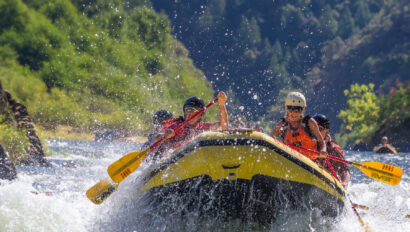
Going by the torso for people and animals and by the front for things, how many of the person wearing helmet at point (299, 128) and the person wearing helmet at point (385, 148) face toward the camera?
2

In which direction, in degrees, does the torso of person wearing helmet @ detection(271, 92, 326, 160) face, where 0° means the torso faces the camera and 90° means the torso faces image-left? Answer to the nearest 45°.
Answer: approximately 0°

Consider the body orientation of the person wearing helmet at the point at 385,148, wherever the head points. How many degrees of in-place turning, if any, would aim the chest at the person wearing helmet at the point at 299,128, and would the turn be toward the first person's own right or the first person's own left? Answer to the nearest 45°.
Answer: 0° — they already face them

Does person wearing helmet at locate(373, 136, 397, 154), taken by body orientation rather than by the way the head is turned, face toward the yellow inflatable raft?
yes

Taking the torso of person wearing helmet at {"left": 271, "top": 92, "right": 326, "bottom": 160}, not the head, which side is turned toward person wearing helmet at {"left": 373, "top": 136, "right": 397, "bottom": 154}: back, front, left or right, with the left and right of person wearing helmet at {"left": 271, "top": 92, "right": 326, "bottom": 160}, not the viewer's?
back

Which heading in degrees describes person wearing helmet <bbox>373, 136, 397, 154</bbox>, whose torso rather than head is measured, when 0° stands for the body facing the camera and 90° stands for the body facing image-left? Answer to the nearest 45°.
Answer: approximately 0°
